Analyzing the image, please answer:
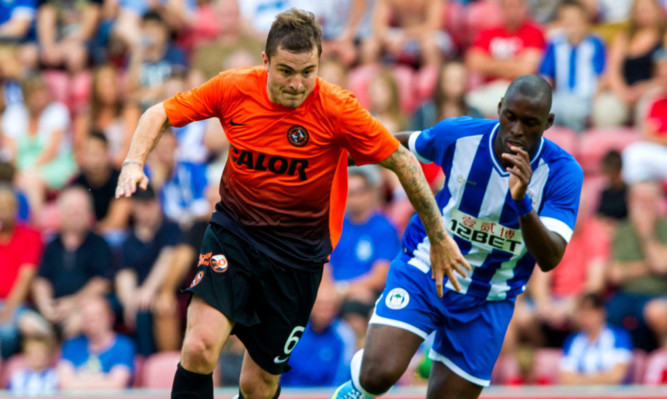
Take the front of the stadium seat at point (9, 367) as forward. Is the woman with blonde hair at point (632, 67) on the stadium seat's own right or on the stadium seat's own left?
on the stadium seat's own left

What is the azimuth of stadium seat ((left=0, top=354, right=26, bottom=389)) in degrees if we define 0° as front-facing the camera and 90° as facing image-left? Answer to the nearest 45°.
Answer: approximately 0°

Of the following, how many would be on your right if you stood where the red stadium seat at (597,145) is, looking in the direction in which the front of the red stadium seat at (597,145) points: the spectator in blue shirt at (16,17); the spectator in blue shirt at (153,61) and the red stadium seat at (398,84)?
3

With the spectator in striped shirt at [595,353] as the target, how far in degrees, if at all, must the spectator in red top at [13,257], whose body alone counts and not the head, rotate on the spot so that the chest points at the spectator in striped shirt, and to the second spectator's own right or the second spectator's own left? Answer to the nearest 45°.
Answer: approximately 45° to the second spectator's own left

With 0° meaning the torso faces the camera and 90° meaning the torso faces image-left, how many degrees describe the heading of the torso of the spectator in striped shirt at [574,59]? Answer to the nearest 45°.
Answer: approximately 0°

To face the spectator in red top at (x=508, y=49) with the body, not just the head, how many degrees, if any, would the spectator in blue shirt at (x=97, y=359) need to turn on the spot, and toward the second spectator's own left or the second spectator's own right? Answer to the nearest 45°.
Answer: approximately 90° to the second spectator's own left

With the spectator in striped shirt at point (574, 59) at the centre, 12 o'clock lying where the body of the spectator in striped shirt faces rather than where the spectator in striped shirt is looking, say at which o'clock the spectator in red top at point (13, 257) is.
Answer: The spectator in red top is roughly at 2 o'clock from the spectator in striped shirt.

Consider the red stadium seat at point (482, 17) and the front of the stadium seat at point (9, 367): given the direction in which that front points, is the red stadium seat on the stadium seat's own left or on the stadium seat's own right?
on the stadium seat's own left

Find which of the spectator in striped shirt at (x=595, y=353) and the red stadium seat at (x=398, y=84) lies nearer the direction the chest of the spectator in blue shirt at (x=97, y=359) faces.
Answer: the spectator in striped shirt

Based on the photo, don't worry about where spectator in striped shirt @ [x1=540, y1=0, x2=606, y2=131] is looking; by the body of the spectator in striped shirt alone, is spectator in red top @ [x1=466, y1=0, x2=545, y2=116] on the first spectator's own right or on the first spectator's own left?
on the first spectator's own right

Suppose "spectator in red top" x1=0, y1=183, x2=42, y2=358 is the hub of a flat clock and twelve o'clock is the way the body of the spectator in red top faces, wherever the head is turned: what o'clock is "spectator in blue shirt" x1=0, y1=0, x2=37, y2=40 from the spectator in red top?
The spectator in blue shirt is roughly at 6 o'clock from the spectator in red top.

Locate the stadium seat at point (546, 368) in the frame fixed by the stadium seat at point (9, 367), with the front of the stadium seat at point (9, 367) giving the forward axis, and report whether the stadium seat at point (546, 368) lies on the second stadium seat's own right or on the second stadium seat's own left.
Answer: on the second stadium seat's own left
